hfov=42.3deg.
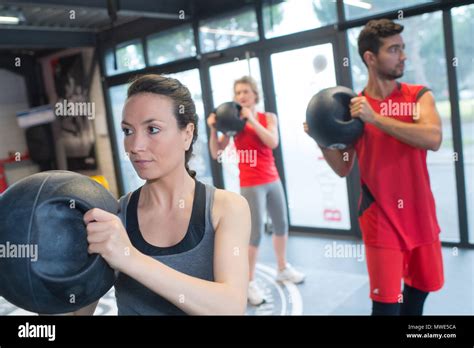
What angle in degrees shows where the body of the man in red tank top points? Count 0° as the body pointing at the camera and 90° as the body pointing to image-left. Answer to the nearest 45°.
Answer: approximately 0°

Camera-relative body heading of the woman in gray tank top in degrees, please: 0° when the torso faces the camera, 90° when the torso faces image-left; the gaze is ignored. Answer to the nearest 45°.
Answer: approximately 45°

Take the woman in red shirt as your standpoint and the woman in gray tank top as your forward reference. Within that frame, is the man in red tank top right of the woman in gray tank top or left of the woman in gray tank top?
left

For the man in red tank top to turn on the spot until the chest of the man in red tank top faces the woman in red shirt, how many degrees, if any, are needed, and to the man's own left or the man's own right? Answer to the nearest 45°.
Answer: approximately 135° to the man's own right

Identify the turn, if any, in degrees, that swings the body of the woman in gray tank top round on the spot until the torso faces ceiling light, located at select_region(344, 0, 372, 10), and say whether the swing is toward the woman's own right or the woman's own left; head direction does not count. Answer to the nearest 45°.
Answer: approximately 180°
